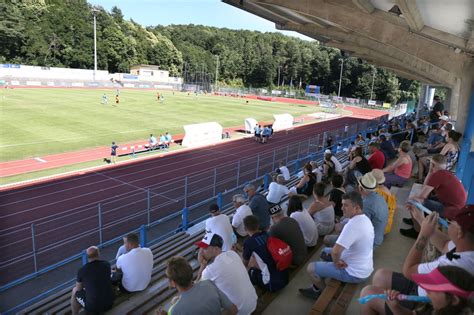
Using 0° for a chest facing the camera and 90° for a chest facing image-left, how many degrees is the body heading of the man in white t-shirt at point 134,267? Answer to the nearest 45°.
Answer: approximately 135°

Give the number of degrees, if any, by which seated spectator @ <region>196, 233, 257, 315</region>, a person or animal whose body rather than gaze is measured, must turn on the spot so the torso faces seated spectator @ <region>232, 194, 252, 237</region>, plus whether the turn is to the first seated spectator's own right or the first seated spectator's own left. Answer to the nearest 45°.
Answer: approximately 45° to the first seated spectator's own right

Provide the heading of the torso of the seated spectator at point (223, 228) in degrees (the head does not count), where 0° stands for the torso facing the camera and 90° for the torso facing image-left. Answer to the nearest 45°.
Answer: approximately 135°

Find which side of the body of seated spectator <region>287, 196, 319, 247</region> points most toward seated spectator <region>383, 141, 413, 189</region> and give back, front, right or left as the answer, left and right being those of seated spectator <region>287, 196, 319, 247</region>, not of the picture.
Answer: right

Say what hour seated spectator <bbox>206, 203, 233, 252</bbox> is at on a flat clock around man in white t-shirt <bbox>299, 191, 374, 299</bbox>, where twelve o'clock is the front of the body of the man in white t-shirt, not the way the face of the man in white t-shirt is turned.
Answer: The seated spectator is roughly at 1 o'clock from the man in white t-shirt.

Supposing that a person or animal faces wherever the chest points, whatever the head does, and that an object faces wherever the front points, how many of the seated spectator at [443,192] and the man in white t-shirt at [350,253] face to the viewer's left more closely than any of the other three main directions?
2

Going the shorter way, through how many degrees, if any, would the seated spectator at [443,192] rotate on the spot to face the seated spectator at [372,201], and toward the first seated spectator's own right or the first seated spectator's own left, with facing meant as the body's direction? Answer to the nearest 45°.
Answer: approximately 45° to the first seated spectator's own left

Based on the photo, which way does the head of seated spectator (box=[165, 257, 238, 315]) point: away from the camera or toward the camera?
away from the camera

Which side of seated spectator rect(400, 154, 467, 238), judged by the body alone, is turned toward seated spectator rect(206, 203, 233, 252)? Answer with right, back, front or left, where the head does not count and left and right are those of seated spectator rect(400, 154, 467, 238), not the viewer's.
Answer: front

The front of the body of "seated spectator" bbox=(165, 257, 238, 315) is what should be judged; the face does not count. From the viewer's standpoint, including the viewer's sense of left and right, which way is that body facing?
facing away from the viewer and to the left of the viewer

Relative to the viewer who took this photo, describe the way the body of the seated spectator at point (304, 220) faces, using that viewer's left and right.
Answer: facing away from the viewer and to the left of the viewer

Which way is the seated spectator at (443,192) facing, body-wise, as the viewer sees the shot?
to the viewer's left

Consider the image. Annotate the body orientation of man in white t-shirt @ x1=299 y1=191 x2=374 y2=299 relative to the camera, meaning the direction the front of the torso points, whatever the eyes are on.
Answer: to the viewer's left
